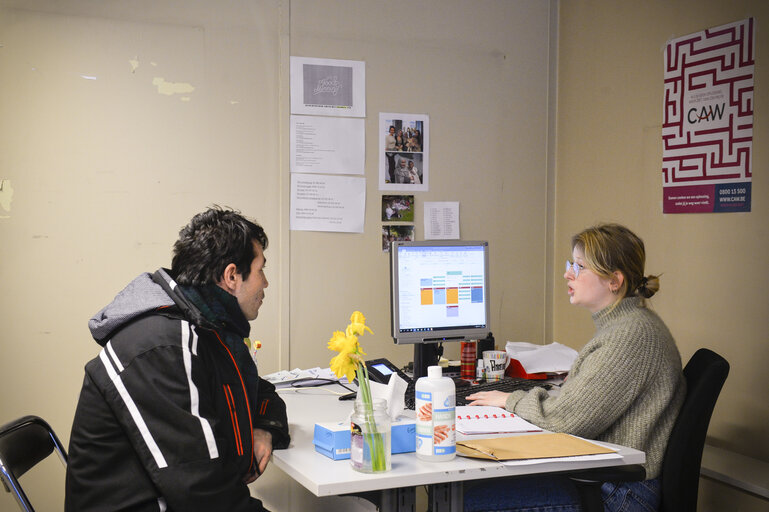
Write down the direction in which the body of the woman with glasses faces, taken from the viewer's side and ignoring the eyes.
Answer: to the viewer's left

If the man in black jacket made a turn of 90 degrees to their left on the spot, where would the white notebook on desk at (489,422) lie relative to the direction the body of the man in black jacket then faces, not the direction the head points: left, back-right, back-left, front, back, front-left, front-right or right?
right

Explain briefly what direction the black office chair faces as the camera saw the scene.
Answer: facing to the left of the viewer

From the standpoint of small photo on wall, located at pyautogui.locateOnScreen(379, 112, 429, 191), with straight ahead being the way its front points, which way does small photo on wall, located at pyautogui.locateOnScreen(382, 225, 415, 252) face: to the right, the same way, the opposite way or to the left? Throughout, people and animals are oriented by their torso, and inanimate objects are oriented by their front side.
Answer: the same way

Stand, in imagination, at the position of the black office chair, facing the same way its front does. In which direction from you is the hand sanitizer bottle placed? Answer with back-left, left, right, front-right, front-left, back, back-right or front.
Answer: front-left

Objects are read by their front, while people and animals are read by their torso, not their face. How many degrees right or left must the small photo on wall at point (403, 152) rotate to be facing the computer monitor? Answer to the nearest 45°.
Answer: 0° — it already faces it

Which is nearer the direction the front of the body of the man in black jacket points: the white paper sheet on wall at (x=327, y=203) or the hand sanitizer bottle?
the hand sanitizer bottle

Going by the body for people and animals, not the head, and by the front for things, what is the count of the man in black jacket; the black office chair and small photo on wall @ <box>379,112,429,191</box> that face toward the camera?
1

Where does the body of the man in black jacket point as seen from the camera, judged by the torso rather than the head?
to the viewer's right

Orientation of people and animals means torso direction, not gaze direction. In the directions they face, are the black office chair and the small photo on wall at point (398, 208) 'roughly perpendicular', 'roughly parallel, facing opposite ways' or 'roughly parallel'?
roughly perpendicular

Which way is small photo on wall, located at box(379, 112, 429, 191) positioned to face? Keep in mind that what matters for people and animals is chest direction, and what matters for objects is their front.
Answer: toward the camera

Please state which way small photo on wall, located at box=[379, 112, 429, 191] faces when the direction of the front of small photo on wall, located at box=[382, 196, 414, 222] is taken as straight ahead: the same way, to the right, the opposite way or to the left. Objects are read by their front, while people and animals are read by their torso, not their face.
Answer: the same way

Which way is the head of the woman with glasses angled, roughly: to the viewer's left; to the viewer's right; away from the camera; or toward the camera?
to the viewer's left

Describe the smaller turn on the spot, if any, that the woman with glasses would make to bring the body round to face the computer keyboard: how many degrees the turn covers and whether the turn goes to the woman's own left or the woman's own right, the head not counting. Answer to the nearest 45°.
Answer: approximately 45° to the woman's own right

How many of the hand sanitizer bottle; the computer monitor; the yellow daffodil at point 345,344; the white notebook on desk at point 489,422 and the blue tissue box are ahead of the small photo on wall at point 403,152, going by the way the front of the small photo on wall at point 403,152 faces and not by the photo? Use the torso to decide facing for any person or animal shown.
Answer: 5

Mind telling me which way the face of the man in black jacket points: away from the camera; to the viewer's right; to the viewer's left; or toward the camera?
to the viewer's right

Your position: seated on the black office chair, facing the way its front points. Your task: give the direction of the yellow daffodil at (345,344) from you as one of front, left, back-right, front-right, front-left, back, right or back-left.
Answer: front-left

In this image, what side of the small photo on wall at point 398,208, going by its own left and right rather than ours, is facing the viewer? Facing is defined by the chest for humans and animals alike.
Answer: front

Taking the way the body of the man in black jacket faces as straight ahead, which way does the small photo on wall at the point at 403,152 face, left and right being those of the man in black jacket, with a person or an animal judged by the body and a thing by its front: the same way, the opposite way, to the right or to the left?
to the right

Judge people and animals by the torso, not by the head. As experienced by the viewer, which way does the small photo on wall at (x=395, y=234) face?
facing the viewer
